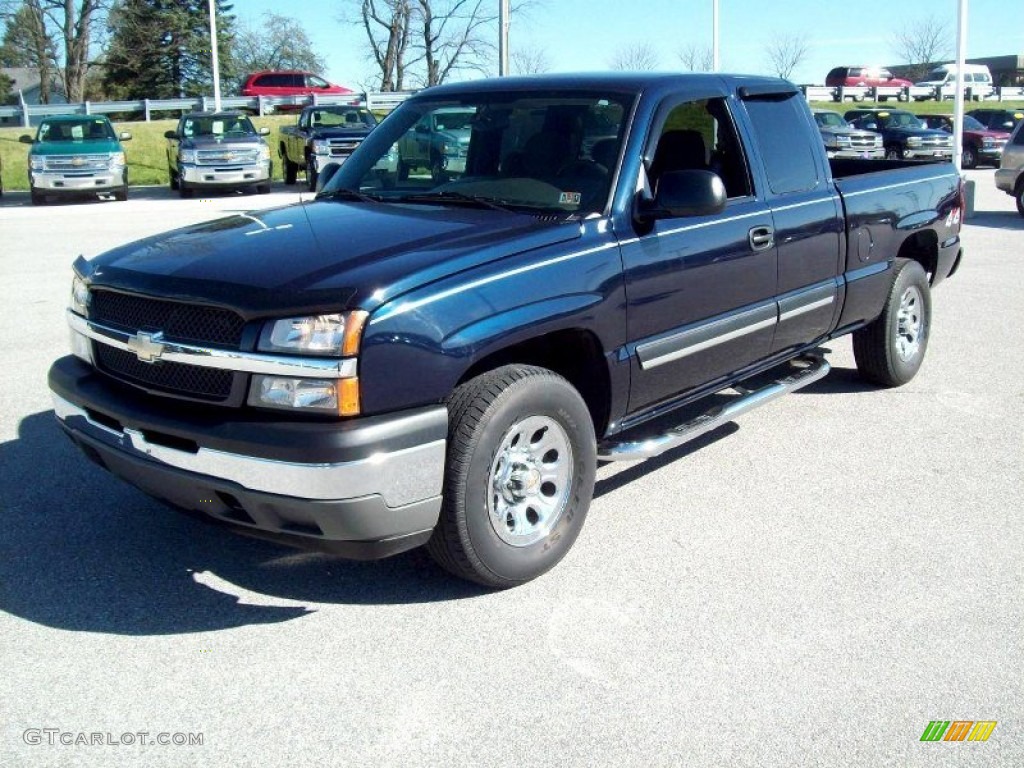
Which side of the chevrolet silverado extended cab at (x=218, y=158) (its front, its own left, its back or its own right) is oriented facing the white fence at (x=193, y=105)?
back

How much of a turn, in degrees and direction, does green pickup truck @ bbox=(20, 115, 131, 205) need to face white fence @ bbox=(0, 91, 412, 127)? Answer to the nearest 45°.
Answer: approximately 180°

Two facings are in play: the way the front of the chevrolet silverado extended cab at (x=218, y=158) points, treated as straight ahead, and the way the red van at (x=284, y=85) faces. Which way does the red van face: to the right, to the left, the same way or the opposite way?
to the left

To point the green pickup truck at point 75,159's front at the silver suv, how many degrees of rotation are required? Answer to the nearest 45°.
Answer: approximately 45° to its left

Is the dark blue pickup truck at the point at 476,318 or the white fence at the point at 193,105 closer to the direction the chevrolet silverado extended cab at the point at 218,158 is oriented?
the dark blue pickup truck

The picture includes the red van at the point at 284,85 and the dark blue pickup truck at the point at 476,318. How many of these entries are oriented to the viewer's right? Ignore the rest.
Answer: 1

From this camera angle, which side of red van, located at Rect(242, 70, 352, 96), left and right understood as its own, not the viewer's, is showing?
right

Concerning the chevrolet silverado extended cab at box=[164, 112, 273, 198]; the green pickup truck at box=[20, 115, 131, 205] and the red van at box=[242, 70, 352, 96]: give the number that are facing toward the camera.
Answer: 2
